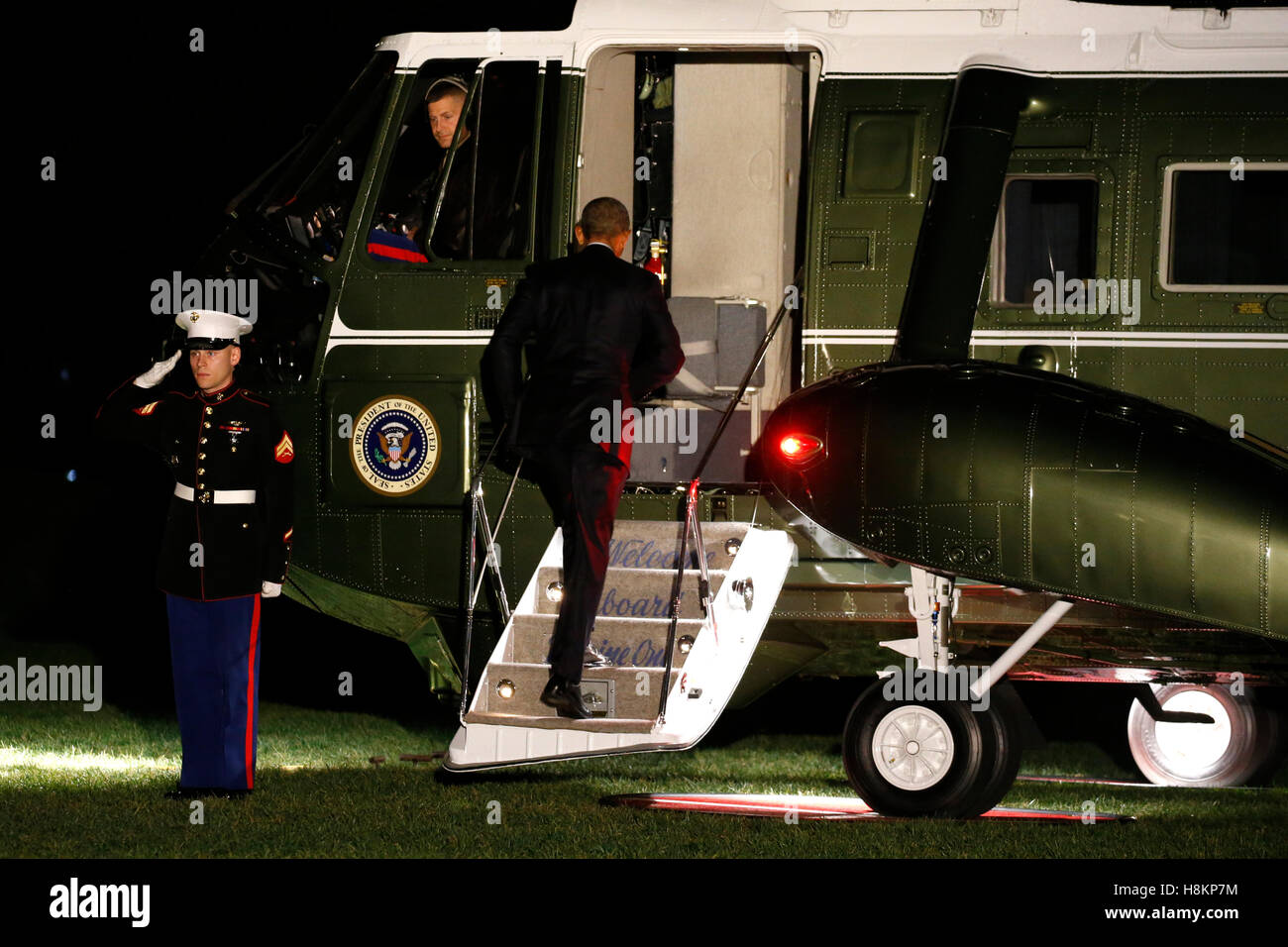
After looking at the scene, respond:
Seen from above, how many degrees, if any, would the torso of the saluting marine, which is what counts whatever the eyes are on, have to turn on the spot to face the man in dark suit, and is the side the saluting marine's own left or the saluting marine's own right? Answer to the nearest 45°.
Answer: approximately 135° to the saluting marine's own left

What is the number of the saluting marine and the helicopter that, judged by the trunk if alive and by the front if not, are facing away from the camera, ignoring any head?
0

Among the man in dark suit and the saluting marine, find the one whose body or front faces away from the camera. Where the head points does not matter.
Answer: the man in dark suit

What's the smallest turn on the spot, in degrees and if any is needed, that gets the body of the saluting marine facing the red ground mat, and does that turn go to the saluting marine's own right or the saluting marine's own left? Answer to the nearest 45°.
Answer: approximately 135° to the saluting marine's own left

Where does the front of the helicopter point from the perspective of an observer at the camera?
facing to the left of the viewer

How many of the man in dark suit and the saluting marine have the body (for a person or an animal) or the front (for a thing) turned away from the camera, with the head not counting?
1

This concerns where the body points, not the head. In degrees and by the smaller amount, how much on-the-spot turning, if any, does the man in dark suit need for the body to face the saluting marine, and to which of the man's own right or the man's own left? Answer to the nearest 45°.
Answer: approximately 90° to the man's own left

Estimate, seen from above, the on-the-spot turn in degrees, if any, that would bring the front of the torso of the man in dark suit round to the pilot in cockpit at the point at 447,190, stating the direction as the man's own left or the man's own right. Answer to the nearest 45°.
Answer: approximately 45° to the man's own left

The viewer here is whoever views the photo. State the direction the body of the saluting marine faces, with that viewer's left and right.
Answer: facing the viewer and to the left of the viewer

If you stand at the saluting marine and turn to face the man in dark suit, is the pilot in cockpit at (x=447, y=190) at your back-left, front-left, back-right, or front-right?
front-left

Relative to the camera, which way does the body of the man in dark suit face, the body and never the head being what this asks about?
away from the camera
